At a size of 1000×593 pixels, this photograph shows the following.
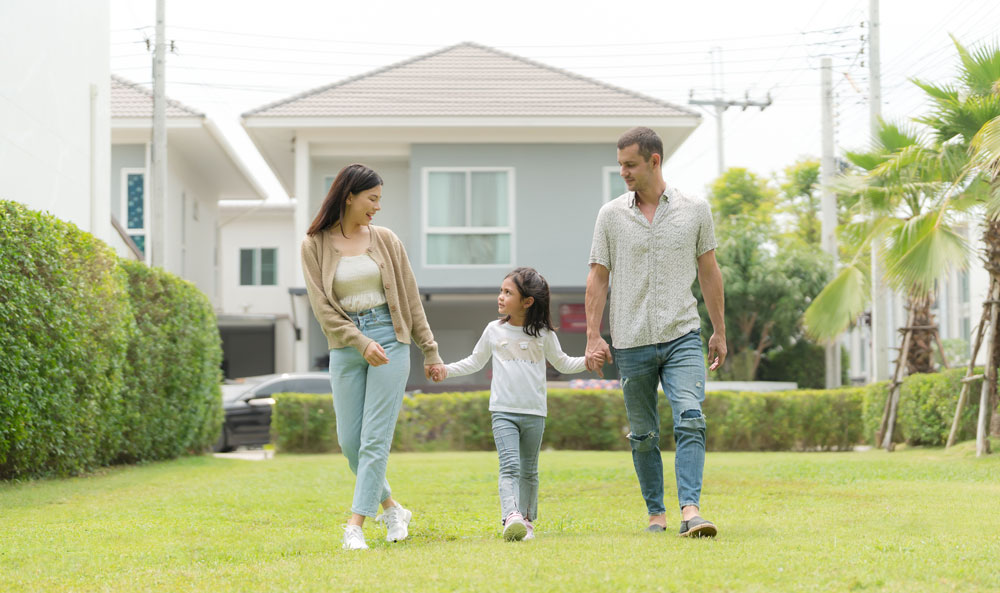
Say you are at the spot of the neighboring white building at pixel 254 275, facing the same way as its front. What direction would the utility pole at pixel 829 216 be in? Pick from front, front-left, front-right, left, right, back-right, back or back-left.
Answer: front-left

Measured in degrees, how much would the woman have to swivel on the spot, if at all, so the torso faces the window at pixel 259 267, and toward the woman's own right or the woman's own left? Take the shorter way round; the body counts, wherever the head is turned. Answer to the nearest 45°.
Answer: approximately 180°

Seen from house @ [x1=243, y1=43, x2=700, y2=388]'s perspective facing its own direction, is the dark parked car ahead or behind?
ahead

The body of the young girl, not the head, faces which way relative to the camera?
toward the camera

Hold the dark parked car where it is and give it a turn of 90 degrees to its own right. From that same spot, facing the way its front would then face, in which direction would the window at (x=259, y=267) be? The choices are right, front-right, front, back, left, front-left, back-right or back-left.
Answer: front-right

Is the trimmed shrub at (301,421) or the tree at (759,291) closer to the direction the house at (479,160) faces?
the trimmed shrub

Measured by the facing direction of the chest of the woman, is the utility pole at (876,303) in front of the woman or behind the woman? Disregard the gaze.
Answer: behind

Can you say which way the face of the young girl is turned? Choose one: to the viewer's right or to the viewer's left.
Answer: to the viewer's left

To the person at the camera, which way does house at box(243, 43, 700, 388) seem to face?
facing the viewer

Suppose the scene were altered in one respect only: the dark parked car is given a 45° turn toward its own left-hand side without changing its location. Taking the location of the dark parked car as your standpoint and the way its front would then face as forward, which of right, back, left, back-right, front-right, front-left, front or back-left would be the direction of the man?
front

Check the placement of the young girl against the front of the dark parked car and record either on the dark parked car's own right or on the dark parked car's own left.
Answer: on the dark parked car's own left

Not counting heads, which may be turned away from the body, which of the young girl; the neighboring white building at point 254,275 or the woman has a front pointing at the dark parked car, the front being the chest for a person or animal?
the neighboring white building

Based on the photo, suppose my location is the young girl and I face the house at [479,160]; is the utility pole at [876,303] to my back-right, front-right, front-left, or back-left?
front-right

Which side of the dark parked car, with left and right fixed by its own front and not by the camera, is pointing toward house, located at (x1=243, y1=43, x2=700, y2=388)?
right

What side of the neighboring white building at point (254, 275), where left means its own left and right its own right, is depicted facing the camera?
front
